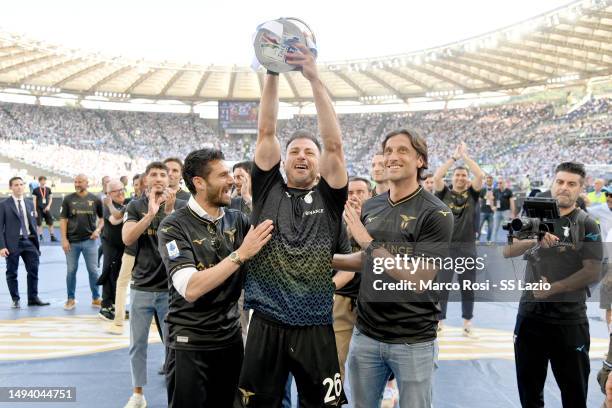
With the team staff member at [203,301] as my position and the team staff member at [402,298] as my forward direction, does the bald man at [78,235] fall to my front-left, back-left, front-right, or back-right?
back-left

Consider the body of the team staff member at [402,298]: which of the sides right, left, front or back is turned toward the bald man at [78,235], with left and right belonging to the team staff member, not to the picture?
right

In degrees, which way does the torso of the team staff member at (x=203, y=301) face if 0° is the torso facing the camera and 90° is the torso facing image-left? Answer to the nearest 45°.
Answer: approximately 315°

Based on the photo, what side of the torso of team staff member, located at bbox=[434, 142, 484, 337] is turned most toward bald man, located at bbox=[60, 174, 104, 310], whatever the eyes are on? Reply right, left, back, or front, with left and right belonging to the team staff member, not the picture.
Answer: right

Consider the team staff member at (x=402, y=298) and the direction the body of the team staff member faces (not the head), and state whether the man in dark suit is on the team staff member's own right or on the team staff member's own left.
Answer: on the team staff member's own right

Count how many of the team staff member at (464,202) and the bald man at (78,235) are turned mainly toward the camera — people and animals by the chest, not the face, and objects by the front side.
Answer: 2

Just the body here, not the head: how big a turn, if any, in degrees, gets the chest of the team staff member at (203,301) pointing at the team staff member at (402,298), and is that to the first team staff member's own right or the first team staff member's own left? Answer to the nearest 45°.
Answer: approximately 45° to the first team staff member's own left

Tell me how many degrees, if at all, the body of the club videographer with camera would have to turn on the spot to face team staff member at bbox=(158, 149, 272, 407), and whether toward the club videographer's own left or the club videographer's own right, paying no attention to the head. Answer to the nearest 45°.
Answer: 0° — they already face them

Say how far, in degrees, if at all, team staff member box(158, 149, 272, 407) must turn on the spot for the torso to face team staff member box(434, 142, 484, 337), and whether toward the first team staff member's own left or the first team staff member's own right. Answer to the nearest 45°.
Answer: approximately 90° to the first team staff member's own left
